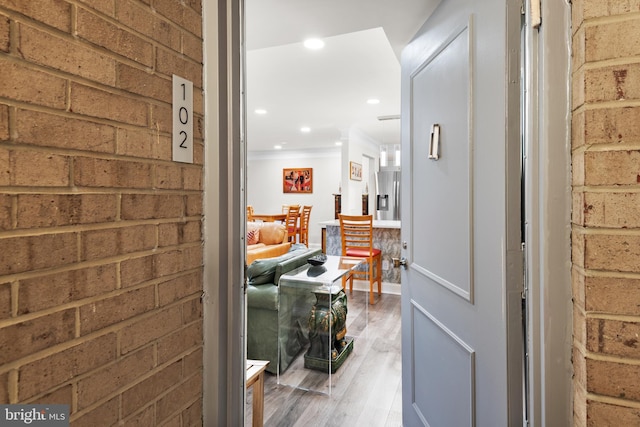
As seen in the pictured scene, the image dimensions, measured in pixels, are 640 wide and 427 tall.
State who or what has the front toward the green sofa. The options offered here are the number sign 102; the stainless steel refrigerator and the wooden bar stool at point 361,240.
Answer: the stainless steel refrigerator

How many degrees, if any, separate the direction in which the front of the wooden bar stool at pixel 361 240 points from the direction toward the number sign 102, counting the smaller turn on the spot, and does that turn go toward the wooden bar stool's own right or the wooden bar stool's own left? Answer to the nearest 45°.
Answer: approximately 135° to the wooden bar stool's own right

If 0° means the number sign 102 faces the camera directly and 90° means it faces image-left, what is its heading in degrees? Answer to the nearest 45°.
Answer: approximately 315°

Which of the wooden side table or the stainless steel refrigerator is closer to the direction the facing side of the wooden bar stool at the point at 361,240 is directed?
the stainless steel refrigerator

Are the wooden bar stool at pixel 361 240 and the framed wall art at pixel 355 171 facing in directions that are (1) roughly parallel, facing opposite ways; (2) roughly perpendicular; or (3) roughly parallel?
roughly perpendicular

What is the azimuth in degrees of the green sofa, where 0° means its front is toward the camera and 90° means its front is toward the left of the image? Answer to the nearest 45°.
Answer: approximately 135°

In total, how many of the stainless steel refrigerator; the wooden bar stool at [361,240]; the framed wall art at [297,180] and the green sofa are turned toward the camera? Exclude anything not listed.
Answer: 2

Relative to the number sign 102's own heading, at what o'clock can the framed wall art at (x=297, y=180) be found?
The framed wall art is roughly at 8 o'clock from the number sign 102.
